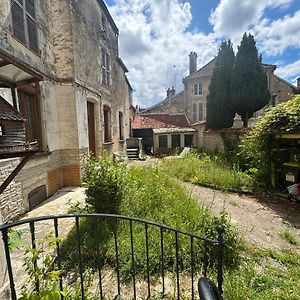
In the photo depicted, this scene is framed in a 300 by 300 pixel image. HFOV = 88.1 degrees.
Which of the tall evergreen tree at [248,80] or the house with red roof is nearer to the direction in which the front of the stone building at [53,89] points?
the tall evergreen tree

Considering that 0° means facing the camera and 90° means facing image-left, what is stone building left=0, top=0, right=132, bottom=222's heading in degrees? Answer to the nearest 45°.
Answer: approximately 270°

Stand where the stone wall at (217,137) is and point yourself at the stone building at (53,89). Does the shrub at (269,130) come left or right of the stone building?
left

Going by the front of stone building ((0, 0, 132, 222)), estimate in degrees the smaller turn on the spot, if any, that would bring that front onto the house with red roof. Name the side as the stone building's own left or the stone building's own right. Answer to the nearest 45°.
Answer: approximately 45° to the stone building's own left
